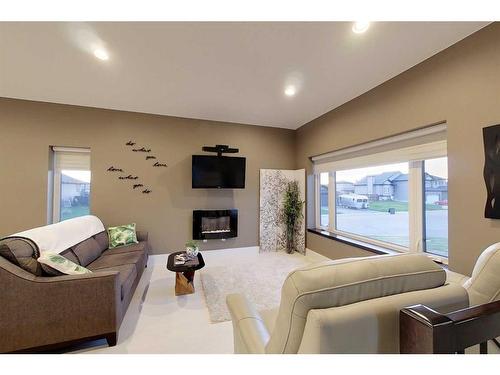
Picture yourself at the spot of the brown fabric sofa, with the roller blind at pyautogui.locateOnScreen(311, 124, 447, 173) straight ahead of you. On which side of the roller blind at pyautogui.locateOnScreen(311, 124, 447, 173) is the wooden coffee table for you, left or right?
left

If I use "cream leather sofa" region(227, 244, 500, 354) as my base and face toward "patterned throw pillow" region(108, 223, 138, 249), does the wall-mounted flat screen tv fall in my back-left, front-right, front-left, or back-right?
front-right

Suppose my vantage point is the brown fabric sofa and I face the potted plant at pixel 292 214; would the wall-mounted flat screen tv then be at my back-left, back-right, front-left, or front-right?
front-left

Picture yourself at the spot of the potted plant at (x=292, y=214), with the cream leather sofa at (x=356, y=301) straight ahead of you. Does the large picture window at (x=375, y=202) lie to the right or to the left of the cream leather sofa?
left

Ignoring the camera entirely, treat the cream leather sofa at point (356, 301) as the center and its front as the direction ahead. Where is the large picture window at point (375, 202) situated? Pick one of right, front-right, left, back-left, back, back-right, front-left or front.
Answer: front-right

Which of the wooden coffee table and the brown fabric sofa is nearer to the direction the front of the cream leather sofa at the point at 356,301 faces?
the wooden coffee table

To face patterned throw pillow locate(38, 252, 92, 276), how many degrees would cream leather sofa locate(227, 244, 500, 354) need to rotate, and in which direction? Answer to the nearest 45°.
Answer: approximately 45° to its left

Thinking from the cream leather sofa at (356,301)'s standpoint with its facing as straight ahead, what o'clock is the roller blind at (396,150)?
The roller blind is roughly at 2 o'clock from the cream leather sofa.

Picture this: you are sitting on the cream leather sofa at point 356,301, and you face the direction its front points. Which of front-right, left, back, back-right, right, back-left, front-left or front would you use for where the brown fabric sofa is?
front-left

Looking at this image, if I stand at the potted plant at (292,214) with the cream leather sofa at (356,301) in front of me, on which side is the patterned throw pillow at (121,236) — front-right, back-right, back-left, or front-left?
front-right

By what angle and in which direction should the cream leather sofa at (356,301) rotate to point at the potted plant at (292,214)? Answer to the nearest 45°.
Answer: approximately 45° to its right

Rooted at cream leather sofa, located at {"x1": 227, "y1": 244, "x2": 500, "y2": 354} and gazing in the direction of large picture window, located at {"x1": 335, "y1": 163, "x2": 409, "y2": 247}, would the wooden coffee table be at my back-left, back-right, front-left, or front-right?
front-left

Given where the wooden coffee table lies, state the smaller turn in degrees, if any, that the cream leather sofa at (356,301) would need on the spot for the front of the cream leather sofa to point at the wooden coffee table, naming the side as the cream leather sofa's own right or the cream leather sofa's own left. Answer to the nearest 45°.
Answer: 0° — it already faces it

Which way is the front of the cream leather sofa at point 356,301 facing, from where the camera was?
facing away from the viewer and to the left of the viewer

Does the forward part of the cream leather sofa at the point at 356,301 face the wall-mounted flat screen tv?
yes
